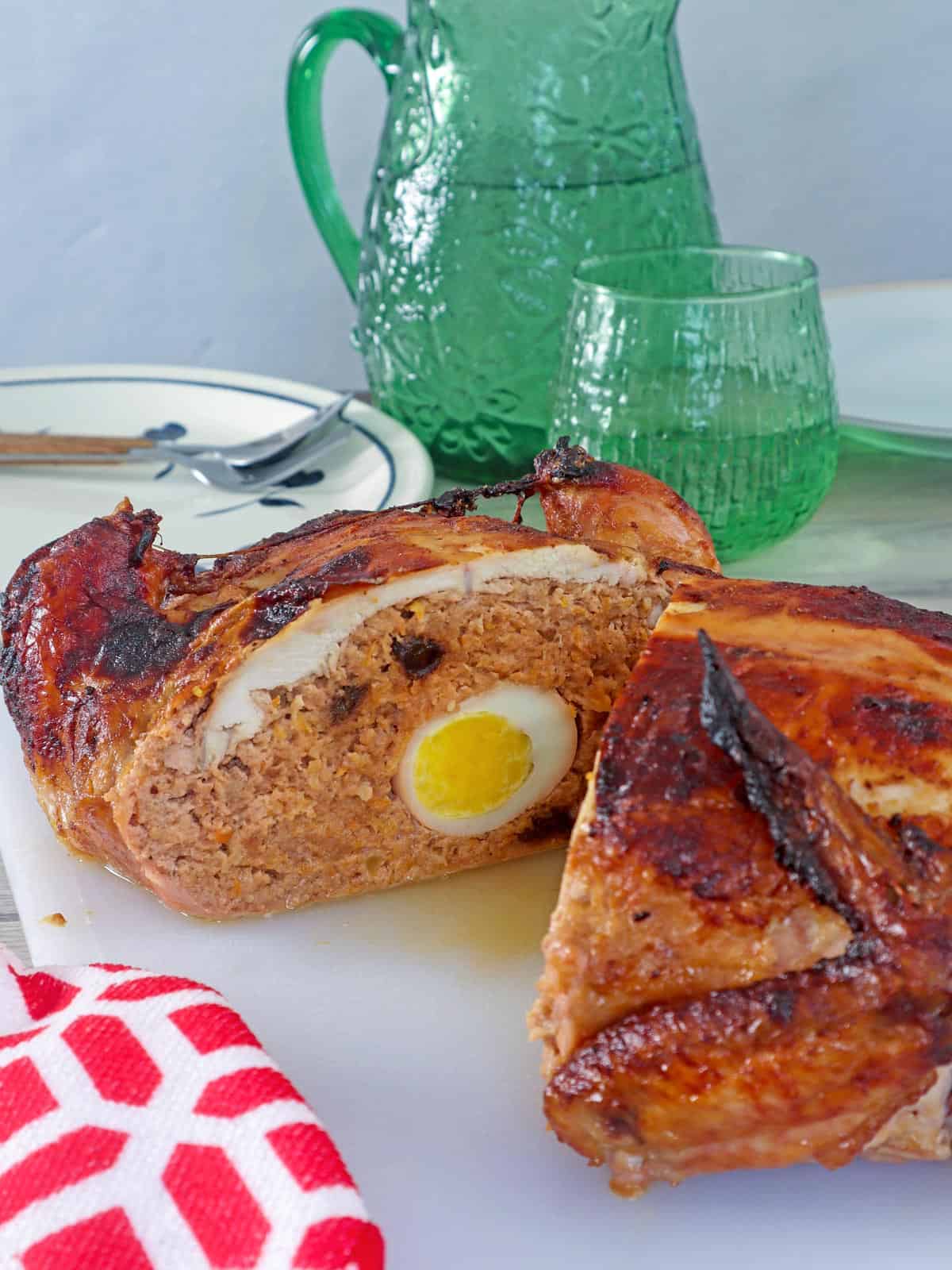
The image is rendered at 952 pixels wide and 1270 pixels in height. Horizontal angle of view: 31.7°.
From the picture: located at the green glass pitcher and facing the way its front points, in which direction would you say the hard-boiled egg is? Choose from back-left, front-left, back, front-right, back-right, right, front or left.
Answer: right

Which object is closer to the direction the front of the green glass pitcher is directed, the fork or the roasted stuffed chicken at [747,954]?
the roasted stuffed chicken

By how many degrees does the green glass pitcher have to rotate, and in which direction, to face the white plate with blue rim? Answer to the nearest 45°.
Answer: approximately 180°

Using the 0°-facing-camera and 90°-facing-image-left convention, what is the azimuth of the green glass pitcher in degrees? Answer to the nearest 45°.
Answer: approximately 270°

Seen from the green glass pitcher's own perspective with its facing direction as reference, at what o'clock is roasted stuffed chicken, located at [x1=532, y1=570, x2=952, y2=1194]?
The roasted stuffed chicken is roughly at 3 o'clock from the green glass pitcher.

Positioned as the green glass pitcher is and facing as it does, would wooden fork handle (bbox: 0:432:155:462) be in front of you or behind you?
behind

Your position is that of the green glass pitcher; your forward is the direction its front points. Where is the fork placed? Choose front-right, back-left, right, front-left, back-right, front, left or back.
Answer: back

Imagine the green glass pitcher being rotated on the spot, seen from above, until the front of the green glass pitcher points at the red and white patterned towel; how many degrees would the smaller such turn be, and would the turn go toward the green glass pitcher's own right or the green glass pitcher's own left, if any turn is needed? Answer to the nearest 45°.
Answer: approximately 90° to the green glass pitcher's own right

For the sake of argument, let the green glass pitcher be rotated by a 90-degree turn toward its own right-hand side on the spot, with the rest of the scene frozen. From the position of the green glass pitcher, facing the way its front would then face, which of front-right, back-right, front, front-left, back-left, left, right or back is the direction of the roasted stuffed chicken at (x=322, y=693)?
front
